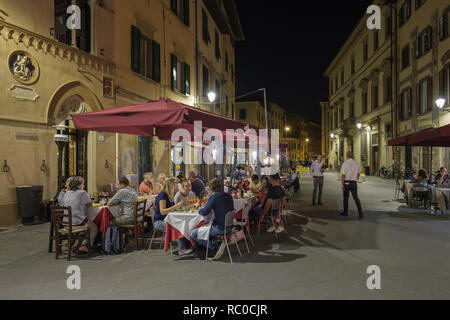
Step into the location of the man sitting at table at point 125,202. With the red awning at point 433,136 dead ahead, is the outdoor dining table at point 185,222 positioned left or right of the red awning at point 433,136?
right

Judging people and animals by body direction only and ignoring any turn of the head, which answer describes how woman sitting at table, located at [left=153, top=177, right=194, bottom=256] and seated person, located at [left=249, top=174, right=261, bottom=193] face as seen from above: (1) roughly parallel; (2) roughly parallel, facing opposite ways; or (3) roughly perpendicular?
roughly perpendicular

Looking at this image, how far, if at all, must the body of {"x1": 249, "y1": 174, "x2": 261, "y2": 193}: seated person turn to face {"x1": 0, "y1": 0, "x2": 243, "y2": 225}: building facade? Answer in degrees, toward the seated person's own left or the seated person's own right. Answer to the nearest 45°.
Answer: approximately 90° to the seated person's own right

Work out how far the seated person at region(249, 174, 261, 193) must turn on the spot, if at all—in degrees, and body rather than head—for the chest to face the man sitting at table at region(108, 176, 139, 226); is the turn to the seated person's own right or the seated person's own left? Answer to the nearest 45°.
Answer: approximately 45° to the seated person's own right

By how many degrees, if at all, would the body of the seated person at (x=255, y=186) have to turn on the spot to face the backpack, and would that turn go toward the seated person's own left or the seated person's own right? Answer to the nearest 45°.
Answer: approximately 45° to the seated person's own right

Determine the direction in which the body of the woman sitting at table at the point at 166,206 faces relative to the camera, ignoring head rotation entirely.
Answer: to the viewer's right

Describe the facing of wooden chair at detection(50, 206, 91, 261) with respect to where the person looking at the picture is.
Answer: facing away from the viewer and to the right of the viewer

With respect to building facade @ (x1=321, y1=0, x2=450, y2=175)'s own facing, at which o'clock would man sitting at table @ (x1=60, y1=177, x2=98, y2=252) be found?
The man sitting at table is roughly at 11 o'clock from the building facade.

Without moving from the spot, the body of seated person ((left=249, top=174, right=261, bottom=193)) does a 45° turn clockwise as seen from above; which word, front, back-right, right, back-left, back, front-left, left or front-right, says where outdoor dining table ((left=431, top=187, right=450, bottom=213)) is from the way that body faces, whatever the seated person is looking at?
back-left
